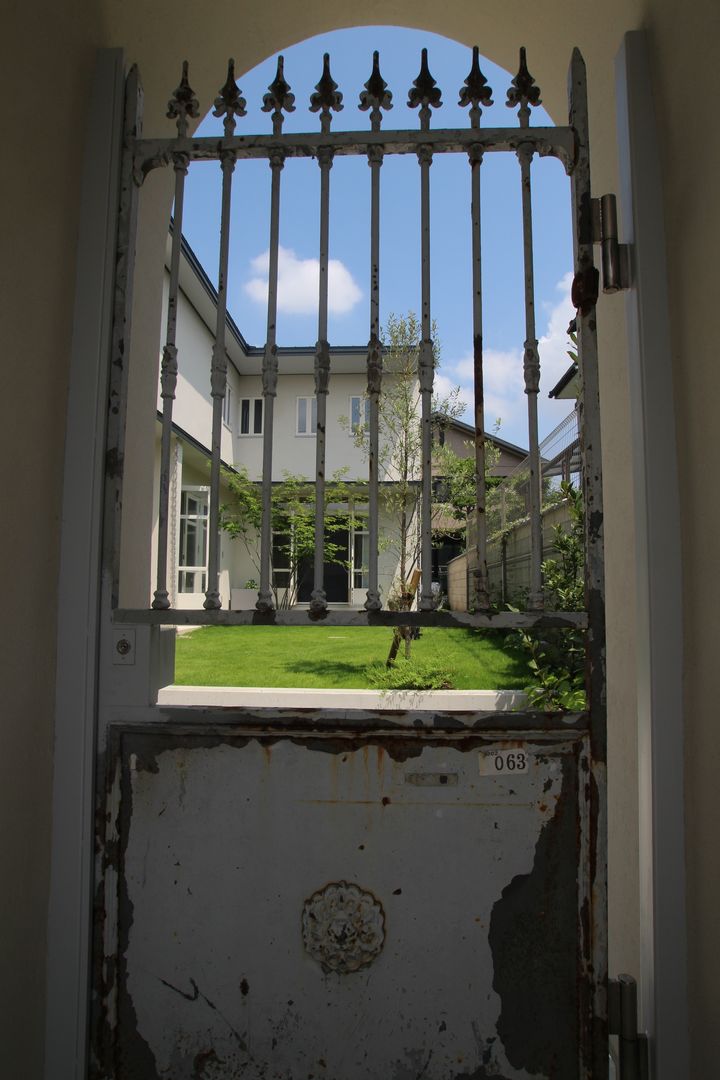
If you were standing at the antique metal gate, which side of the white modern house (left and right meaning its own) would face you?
front

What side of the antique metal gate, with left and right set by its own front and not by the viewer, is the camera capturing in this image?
front

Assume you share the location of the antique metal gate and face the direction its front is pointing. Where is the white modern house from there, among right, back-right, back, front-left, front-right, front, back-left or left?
back

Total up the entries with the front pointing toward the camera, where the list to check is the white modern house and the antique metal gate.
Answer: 2

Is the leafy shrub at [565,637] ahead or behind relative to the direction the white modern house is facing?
ahead

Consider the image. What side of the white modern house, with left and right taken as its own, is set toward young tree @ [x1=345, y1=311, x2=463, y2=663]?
front

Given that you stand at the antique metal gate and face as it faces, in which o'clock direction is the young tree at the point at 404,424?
The young tree is roughly at 6 o'clock from the antique metal gate.

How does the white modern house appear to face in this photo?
toward the camera
